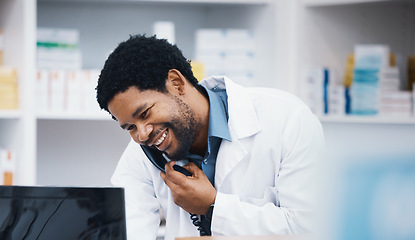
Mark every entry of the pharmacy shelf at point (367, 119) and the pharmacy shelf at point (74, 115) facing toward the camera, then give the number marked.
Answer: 2

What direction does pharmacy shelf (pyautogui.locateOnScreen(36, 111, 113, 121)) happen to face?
toward the camera

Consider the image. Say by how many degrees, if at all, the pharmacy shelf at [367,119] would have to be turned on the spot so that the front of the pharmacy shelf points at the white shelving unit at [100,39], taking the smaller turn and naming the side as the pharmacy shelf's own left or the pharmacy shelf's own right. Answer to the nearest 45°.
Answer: approximately 90° to the pharmacy shelf's own right

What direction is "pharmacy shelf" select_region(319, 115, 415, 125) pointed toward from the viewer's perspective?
toward the camera

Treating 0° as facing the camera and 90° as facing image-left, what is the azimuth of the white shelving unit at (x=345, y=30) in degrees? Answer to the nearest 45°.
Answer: approximately 0°

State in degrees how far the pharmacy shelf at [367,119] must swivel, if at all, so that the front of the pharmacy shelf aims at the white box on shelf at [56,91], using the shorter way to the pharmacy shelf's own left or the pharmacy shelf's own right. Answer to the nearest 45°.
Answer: approximately 90° to the pharmacy shelf's own right

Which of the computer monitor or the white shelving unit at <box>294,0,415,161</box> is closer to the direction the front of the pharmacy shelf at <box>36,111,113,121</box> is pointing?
the computer monitor

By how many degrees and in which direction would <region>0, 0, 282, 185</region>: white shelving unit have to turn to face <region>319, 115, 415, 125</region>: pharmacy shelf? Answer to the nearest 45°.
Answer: approximately 45° to its left

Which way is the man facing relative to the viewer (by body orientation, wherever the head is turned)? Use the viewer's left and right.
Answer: facing the viewer and to the left of the viewer
